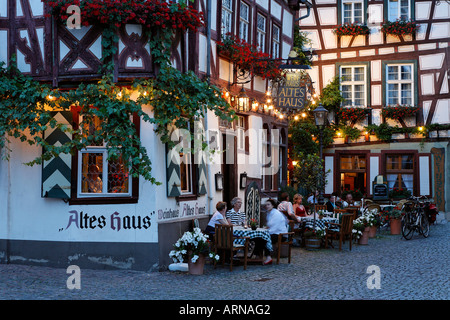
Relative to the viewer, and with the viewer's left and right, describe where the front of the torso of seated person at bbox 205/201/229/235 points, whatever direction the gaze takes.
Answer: facing to the right of the viewer

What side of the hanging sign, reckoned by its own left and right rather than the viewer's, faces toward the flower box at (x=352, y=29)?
back

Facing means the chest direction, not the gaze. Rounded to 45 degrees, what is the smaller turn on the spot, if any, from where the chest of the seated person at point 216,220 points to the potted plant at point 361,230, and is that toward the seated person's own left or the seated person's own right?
approximately 45° to the seated person's own left

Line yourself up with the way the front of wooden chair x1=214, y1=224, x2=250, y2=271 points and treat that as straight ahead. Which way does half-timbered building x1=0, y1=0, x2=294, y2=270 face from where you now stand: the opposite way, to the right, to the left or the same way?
to the right

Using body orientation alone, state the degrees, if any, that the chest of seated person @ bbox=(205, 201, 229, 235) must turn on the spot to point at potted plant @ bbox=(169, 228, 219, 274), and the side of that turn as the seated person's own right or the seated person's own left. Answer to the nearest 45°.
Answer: approximately 90° to the seated person's own right

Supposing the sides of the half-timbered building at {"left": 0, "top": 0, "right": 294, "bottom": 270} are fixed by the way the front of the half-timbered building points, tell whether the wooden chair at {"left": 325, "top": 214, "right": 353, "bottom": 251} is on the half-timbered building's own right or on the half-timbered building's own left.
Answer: on the half-timbered building's own left

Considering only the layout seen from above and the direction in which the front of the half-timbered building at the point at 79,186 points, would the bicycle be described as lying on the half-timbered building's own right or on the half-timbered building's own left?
on the half-timbered building's own left

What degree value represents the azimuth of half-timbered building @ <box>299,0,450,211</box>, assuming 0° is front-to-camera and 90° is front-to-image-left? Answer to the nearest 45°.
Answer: approximately 0°

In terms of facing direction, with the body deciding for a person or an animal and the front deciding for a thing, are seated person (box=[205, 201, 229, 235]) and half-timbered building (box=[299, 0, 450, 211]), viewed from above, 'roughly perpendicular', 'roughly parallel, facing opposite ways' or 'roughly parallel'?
roughly perpendicular
